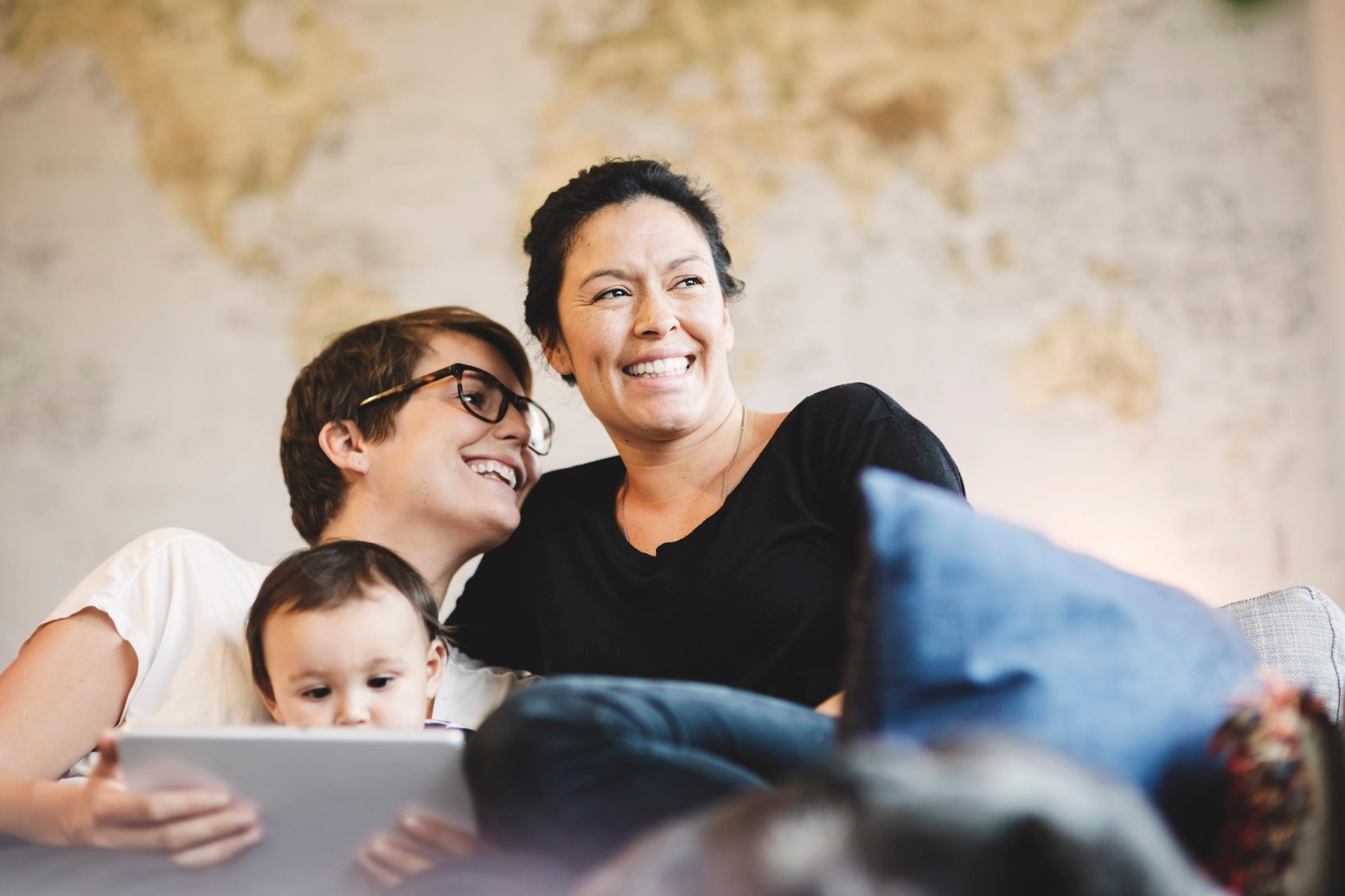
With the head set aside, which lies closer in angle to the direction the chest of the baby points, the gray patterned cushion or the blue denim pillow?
the blue denim pillow

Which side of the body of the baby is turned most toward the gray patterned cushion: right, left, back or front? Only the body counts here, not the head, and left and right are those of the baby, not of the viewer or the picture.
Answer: left

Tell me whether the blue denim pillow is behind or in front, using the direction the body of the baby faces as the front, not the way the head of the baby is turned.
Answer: in front

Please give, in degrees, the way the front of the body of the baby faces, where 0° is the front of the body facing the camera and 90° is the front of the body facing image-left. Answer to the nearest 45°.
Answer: approximately 0°

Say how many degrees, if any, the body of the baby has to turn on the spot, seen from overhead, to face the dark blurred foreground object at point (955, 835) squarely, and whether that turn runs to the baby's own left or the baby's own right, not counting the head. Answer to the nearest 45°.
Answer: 0° — they already face it

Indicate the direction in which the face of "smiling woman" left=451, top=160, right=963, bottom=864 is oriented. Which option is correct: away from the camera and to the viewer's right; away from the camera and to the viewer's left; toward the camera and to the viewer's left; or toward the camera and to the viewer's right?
toward the camera and to the viewer's right
